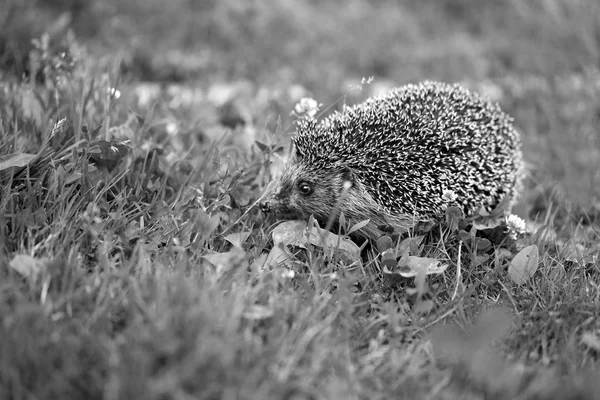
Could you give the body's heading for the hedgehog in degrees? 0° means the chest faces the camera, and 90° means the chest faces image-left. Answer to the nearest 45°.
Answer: approximately 90°

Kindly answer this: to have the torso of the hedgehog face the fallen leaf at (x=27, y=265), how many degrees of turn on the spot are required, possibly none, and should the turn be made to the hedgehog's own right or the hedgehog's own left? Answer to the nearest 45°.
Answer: approximately 45° to the hedgehog's own left

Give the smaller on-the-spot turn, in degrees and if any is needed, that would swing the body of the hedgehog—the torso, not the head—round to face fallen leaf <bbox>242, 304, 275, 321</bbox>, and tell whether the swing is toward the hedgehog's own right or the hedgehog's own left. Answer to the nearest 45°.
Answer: approximately 90° to the hedgehog's own left

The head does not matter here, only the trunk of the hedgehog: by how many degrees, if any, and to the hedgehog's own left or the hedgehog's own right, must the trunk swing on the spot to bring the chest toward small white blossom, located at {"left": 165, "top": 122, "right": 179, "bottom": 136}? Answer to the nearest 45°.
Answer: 0° — it already faces it

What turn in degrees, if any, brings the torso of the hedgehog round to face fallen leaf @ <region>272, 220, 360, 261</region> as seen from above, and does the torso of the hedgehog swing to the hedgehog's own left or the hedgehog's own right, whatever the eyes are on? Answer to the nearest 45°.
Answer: approximately 45° to the hedgehog's own left

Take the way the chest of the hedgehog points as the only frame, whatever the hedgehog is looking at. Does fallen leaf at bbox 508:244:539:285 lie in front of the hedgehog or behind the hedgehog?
behind

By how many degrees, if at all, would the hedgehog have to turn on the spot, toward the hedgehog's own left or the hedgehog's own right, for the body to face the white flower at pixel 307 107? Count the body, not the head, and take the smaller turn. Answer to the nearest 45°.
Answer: approximately 45° to the hedgehog's own right

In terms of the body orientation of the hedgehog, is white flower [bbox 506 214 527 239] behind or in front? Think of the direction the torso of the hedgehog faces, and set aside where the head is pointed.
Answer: behind

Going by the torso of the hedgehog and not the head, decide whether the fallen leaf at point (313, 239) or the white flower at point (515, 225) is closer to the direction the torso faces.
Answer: the fallen leaf

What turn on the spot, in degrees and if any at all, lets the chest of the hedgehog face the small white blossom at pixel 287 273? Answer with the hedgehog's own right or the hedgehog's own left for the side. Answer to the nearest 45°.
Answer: approximately 90° to the hedgehog's own left
